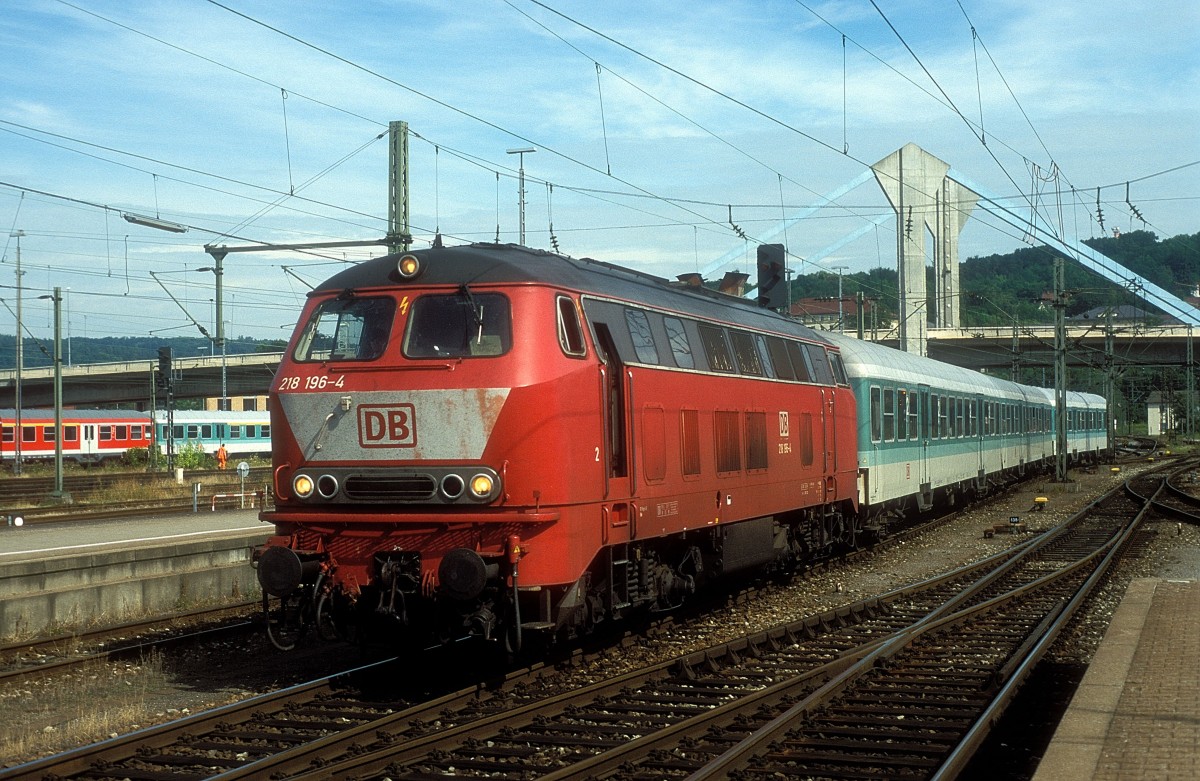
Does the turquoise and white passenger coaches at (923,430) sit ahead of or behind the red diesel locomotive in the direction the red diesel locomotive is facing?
behind

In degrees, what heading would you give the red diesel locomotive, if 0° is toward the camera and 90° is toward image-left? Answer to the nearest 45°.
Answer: approximately 45°

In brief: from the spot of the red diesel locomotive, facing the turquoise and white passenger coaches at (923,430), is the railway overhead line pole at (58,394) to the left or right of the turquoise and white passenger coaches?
left

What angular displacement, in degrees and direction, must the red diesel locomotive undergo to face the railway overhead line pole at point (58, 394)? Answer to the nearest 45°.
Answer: approximately 90° to its right

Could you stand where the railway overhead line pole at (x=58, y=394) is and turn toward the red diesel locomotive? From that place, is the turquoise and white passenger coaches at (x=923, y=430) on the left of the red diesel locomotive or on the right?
left
